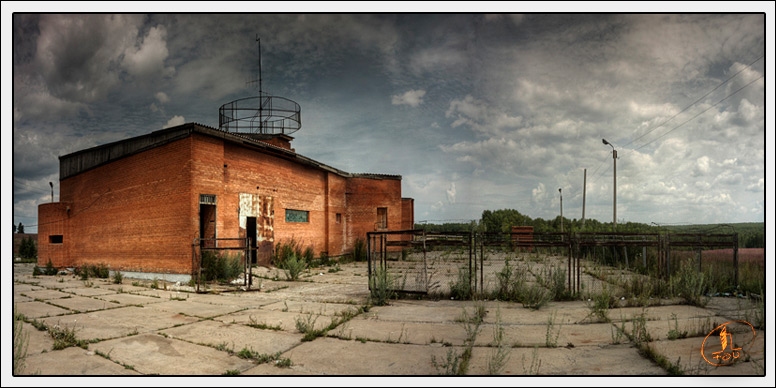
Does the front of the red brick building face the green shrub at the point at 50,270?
no

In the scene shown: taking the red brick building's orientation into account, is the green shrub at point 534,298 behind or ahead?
ahead

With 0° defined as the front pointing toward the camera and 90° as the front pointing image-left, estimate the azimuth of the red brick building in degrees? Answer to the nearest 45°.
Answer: approximately 315°
